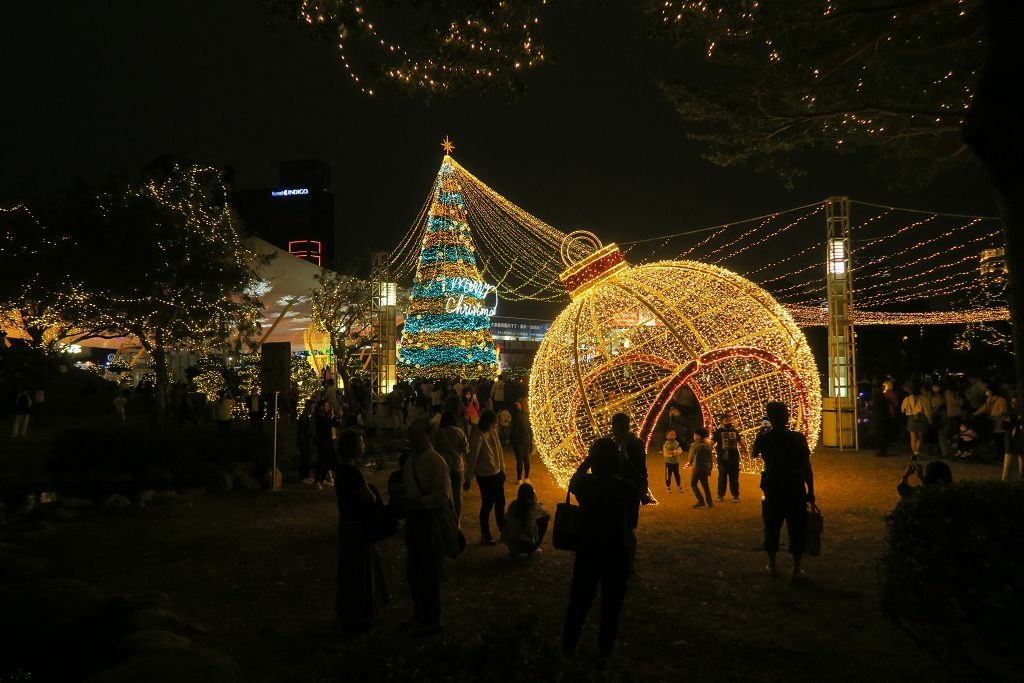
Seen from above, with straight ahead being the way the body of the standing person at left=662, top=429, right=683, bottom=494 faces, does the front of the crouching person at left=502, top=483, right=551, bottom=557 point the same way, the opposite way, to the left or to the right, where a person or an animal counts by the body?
the opposite way

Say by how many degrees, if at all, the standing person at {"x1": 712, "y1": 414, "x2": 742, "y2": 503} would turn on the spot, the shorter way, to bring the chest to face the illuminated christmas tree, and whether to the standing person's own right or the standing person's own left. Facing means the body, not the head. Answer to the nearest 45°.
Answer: approximately 135° to the standing person's own right

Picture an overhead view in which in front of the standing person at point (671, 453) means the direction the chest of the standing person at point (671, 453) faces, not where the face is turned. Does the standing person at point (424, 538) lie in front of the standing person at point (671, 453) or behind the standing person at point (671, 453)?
in front

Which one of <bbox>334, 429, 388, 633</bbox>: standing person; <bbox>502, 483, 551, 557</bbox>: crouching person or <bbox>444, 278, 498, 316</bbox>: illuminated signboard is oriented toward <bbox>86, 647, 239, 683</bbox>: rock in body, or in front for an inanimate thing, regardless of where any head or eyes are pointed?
the illuminated signboard

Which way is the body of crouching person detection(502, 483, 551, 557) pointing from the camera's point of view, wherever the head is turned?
away from the camera

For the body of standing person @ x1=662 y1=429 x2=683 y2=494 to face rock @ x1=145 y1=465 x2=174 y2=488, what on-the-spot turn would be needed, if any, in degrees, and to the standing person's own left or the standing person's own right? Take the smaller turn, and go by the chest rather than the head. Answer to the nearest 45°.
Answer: approximately 90° to the standing person's own right

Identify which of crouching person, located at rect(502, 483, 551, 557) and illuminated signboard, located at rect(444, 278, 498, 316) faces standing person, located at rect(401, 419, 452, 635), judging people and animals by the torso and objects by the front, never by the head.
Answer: the illuminated signboard

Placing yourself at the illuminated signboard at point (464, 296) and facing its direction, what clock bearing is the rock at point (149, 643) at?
The rock is roughly at 12 o'clock from the illuminated signboard.

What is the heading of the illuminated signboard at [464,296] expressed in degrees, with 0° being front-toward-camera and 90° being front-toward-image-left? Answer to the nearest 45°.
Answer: approximately 0°

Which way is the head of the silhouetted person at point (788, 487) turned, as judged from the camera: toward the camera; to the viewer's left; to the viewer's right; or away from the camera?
away from the camera
